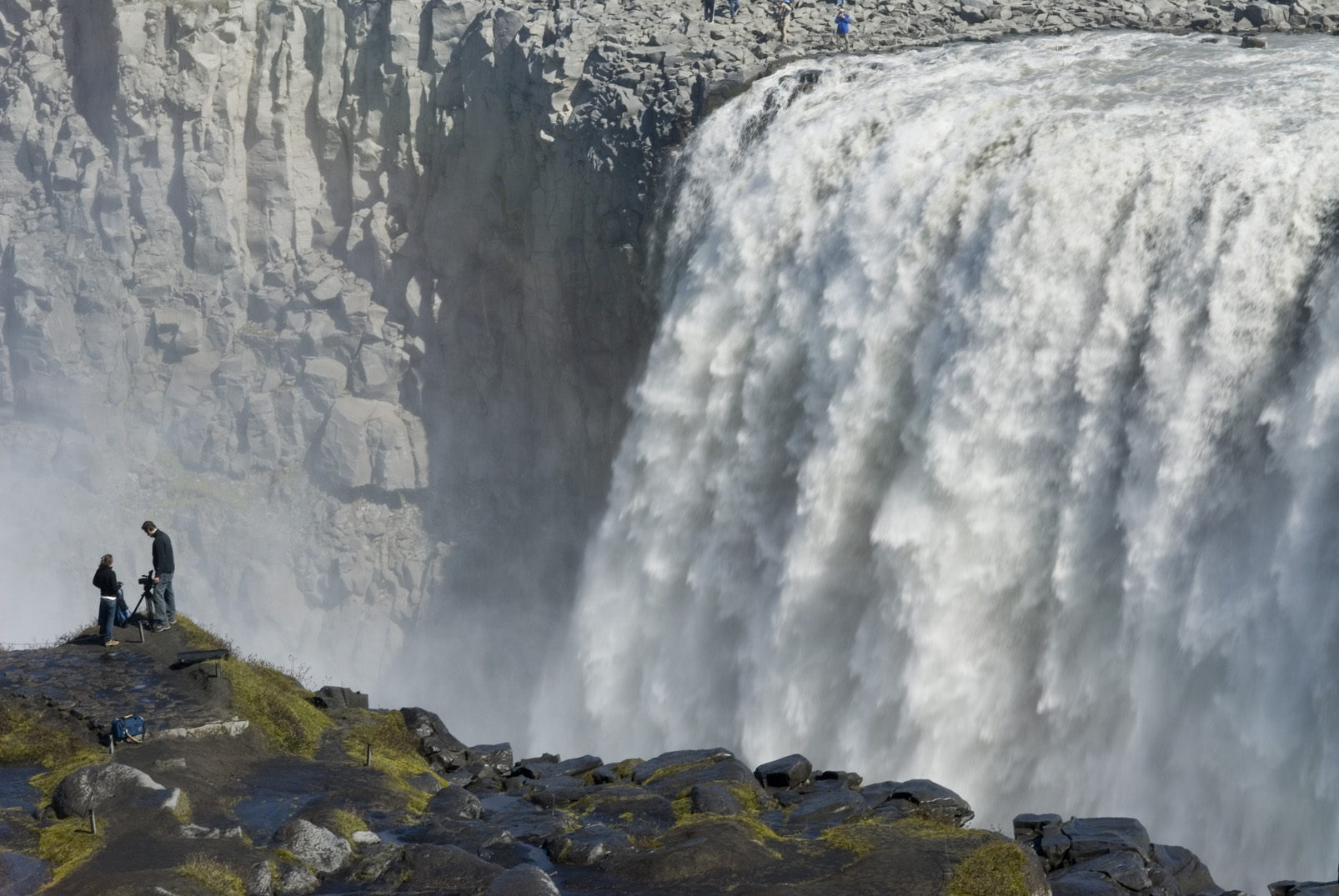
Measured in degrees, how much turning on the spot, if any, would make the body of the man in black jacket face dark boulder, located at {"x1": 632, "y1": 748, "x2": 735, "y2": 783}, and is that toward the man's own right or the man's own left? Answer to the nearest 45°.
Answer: approximately 180°

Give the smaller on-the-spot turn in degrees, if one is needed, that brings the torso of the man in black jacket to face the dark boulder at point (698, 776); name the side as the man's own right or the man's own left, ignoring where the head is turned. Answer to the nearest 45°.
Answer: approximately 135° to the man's own left

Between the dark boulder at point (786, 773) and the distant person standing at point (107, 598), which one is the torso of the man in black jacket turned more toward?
the distant person standing

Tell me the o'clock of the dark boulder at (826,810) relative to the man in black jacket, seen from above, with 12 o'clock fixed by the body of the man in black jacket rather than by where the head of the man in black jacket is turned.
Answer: The dark boulder is roughly at 7 o'clock from the man in black jacket.

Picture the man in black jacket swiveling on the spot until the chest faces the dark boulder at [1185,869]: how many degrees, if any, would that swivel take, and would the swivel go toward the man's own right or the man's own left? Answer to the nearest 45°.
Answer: approximately 135° to the man's own left

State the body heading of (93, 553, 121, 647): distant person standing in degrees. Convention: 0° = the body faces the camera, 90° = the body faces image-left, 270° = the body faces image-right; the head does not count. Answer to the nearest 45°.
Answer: approximately 225°

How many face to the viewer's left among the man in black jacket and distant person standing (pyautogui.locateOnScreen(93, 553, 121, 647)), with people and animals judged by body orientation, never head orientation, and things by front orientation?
1

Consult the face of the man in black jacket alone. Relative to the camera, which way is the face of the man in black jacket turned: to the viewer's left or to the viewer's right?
to the viewer's left

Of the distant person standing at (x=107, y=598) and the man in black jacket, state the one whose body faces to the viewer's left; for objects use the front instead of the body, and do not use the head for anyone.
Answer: the man in black jacket

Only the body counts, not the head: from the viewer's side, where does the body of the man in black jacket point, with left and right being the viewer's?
facing to the left of the viewer
